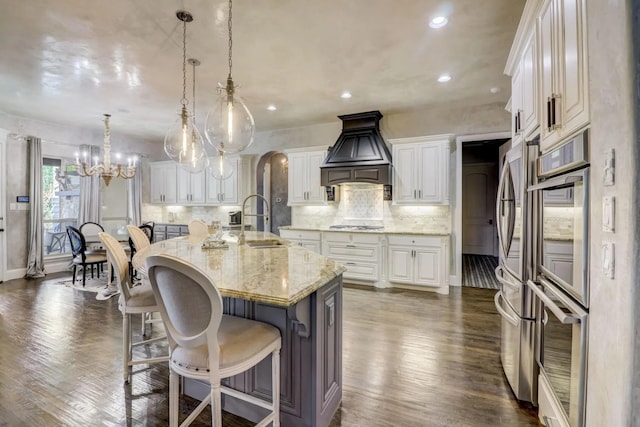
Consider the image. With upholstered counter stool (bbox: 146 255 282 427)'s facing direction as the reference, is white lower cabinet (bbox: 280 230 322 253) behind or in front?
in front

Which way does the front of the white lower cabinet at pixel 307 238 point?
toward the camera

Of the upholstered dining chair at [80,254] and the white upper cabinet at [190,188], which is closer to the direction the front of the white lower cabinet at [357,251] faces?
the upholstered dining chair

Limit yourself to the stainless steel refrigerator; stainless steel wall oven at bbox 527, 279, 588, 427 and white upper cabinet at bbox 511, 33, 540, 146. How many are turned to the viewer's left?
3

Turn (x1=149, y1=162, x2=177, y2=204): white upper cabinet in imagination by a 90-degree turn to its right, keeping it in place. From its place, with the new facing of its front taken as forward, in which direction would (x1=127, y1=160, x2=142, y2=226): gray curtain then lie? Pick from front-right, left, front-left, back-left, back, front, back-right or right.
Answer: front

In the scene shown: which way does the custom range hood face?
toward the camera

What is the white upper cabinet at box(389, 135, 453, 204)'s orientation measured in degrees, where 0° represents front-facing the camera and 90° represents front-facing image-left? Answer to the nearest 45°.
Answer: approximately 0°

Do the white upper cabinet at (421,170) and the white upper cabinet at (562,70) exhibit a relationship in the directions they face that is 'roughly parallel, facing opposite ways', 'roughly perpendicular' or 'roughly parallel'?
roughly perpendicular

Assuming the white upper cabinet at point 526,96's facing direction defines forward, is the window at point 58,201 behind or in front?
in front

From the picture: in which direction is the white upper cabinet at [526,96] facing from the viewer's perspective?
to the viewer's left

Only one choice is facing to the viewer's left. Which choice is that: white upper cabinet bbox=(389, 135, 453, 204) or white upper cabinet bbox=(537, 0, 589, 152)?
white upper cabinet bbox=(537, 0, 589, 152)

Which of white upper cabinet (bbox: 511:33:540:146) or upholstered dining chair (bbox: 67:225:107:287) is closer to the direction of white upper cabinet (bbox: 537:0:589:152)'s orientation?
the upholstered dining chair

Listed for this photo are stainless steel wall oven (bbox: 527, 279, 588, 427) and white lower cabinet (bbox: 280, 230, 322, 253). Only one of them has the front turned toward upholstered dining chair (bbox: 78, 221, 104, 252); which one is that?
the stainless steel wall oven

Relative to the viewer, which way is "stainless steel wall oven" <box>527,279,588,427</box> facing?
to the viewer's left

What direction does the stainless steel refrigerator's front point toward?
to the viewer's left
